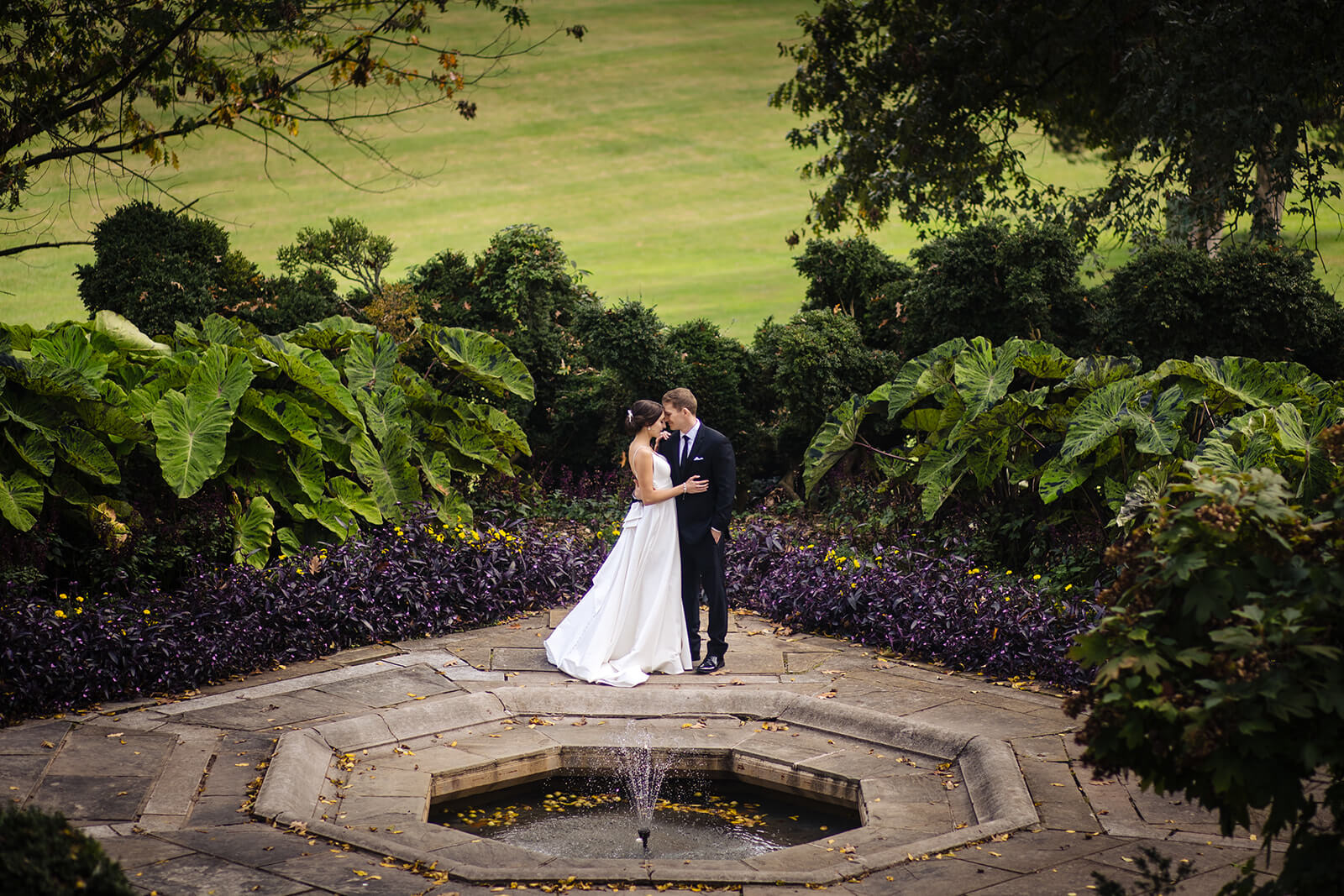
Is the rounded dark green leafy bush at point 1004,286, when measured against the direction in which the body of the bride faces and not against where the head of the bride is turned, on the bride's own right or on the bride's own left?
on the bride's own left

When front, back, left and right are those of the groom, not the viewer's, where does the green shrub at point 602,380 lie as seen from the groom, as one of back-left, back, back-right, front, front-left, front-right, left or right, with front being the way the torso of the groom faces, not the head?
back-right

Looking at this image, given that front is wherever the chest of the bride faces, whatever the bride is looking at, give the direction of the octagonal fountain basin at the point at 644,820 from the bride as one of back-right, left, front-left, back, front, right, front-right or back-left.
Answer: right

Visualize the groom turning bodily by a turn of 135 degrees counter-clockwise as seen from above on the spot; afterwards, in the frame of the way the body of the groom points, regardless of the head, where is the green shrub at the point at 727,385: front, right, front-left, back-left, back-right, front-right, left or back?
left

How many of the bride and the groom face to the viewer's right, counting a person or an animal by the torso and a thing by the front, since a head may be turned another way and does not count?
1

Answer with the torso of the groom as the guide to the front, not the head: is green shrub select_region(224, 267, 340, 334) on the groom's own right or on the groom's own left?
on the groom's own right

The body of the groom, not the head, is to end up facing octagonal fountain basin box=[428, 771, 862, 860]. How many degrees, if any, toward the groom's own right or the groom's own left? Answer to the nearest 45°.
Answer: approximately 45° to the groom's own left

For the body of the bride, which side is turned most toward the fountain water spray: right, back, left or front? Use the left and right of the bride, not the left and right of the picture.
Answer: right

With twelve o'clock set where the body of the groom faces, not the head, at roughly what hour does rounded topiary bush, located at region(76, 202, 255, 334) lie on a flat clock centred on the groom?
The rounded topiary bush is roughly at 3 o'clock from the groom.

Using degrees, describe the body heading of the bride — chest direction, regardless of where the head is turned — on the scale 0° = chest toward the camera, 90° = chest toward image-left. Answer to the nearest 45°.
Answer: approximately 270°

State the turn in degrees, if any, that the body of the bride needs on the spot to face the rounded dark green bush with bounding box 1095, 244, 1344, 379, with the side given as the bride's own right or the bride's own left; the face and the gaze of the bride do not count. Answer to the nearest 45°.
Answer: approximately 45° to the bride's own left

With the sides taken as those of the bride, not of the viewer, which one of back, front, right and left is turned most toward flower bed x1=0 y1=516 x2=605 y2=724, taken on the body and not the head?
back

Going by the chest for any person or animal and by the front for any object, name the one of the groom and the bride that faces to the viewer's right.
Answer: the bride

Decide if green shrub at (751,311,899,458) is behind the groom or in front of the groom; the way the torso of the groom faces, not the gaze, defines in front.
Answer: behind

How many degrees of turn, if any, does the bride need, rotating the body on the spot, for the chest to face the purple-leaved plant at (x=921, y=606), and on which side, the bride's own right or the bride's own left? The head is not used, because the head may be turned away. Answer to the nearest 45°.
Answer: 0° — they already face it

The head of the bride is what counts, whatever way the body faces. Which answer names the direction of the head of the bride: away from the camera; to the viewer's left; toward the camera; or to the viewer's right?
to the viewer's right
